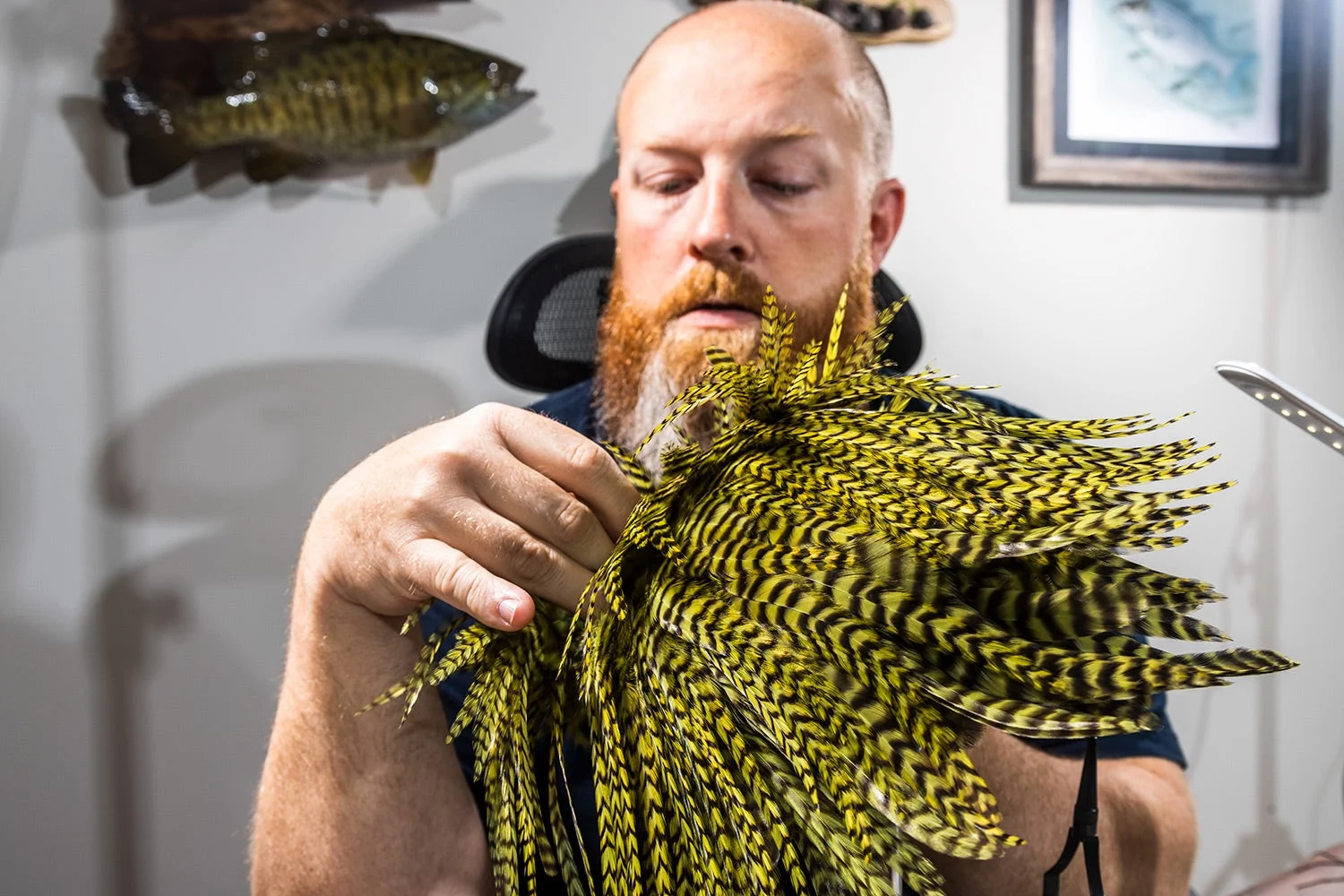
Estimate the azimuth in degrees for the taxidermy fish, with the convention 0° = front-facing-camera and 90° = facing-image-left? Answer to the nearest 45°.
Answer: approximately 270°

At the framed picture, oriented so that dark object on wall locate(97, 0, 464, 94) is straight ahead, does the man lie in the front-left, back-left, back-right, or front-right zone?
front-left

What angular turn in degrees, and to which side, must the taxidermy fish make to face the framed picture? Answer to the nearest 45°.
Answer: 0° — it already faces it

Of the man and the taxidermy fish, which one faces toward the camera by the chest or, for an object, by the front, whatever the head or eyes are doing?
the man

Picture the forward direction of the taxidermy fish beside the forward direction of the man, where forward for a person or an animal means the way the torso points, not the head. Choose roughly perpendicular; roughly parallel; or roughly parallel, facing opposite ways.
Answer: roughly perpendicular

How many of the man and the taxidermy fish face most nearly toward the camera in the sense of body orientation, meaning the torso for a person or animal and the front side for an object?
1

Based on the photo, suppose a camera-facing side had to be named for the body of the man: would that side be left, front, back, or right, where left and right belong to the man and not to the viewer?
front

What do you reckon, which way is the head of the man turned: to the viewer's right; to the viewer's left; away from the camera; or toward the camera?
toward the camera
